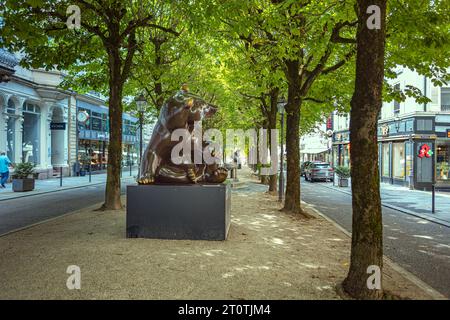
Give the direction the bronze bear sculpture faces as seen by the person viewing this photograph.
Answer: facing to the right of the viewer

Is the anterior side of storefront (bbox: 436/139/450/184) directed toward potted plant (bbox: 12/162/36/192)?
yes

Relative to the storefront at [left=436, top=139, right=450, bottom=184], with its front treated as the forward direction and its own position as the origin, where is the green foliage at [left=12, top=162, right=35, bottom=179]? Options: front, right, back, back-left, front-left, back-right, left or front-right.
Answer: front

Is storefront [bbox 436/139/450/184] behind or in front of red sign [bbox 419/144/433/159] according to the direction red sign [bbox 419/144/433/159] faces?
behind

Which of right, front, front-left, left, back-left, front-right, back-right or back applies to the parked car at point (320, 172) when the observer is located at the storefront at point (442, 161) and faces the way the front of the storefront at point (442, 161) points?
front-right

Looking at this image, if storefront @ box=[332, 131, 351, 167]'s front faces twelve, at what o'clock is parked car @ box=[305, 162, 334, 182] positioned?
The parked car is roughly at 11 o'clock from the storefront.

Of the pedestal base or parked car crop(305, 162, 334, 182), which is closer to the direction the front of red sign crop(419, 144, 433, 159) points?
the pedestal base

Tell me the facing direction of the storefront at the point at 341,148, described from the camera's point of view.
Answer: facing the viewer and to the left of the viewer

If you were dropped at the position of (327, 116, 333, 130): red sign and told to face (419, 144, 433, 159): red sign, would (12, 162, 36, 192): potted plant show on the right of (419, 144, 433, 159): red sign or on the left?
right

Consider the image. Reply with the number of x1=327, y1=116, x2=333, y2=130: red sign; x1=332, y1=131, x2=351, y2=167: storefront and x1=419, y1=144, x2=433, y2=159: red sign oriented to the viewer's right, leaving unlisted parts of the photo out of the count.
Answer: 0

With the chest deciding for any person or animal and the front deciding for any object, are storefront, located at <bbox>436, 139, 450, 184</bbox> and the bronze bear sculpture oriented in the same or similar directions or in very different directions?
very different directions

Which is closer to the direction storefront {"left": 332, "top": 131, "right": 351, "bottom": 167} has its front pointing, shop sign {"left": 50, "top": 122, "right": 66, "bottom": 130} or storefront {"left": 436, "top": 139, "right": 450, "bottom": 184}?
the shop sign

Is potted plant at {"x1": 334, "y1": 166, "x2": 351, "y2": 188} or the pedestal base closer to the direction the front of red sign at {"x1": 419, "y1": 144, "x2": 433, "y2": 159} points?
the pedestal base

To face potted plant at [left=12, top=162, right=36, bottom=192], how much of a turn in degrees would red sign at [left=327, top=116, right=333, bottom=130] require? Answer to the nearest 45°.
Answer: approximately 45° to its right

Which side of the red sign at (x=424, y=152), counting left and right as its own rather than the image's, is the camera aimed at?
front

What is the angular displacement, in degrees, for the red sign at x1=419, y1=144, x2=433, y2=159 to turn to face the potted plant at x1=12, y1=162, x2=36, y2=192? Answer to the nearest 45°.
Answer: approximately 45° to its right
